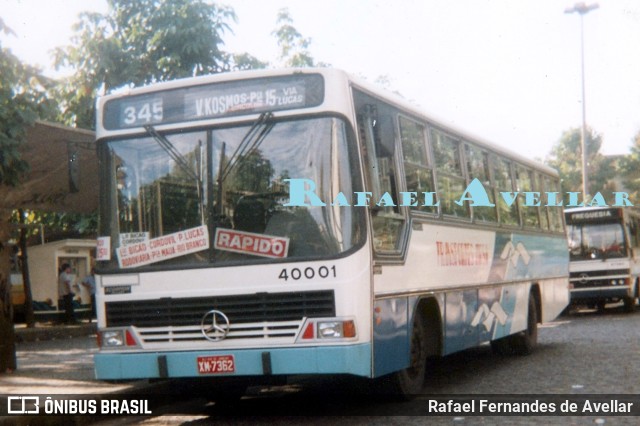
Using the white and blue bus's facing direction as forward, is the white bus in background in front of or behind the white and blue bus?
behind

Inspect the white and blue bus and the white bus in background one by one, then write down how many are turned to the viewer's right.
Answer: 0

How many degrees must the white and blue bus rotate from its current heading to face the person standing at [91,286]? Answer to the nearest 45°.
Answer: approximately 135° to its right

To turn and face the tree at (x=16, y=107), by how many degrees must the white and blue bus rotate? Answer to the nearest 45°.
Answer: approximately 90° to its right

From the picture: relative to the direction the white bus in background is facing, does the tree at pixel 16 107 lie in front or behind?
in front

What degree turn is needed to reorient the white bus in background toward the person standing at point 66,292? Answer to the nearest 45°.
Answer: approximately 90° to its right

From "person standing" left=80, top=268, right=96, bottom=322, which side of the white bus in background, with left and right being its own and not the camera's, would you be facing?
right

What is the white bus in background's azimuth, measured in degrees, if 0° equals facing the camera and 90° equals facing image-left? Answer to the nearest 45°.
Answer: approximately 0°

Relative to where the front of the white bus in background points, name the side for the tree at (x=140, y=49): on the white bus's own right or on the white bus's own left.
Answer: on the white bus's own right

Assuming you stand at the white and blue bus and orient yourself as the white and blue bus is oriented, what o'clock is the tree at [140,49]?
The tree is roughly at 4 o'clock from the white and blue bus.

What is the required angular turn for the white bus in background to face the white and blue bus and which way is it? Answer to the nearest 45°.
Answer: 0° — it already faces it
